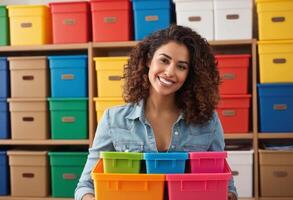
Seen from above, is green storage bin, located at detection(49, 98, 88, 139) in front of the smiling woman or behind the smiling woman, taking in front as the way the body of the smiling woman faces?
behind

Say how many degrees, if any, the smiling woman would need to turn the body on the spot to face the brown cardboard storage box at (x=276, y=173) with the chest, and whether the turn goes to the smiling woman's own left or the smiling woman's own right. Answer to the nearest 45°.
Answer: approximately 135° to the smiling woman's own left

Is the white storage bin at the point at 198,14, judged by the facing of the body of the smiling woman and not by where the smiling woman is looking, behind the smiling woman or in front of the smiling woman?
behind

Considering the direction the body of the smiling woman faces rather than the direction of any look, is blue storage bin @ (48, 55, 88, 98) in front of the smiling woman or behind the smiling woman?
behind

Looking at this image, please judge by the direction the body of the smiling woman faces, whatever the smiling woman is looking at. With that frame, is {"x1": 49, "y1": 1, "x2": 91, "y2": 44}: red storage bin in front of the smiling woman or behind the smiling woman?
behind

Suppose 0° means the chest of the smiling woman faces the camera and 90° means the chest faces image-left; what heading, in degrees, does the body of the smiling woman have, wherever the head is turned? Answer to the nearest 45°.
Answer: approximately 0°
